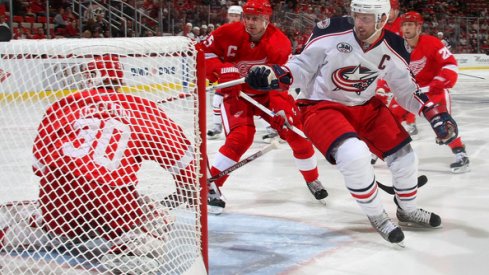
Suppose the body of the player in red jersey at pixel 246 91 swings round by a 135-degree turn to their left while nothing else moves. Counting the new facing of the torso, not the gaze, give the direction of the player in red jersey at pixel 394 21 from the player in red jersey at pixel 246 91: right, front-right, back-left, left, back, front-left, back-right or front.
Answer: front

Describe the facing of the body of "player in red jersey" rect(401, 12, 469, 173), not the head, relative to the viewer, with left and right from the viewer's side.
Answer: facing the viewer and to the left of the viewer

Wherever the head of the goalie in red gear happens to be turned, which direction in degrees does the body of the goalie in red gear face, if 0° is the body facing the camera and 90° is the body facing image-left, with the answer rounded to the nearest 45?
approximately 180°

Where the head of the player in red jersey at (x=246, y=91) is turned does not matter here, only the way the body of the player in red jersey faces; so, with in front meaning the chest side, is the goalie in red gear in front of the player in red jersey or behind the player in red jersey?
in front

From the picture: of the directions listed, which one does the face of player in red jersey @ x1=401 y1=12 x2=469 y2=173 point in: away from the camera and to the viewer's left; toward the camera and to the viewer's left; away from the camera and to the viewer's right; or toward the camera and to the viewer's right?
toward the camera and to the viewer's left

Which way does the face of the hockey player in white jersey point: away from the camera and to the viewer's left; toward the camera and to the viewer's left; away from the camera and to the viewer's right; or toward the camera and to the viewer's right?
toward the camera and to the viewer's left

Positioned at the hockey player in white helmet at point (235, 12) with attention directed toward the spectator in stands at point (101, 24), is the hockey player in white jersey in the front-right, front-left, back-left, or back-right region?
back-left

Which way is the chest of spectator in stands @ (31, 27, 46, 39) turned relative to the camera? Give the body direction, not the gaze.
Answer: toward the camera

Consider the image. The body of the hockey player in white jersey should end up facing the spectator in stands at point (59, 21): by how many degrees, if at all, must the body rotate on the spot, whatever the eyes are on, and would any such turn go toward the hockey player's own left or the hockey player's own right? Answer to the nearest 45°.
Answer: approximately 135° to the hockey player's own right

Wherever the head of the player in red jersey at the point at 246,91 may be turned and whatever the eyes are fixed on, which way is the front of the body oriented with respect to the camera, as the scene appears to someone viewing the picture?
toward the camera
